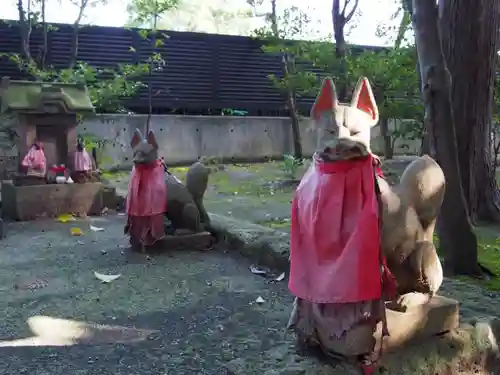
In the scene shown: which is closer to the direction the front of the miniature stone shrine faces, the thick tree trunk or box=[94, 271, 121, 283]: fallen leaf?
the fallen leaf

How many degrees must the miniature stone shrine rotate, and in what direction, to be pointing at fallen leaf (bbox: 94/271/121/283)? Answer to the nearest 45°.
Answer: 0° — it already faces it

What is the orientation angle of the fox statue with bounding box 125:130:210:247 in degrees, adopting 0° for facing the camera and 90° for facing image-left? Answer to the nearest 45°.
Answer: approximately 45°

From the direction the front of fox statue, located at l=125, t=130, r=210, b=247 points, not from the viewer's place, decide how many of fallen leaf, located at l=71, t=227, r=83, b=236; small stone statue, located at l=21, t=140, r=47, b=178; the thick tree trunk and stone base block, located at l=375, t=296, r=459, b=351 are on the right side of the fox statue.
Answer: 2

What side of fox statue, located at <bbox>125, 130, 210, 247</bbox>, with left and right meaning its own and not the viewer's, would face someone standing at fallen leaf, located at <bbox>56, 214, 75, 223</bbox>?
right

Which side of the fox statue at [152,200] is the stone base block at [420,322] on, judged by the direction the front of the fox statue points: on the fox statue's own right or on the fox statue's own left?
on the fox statue's own left

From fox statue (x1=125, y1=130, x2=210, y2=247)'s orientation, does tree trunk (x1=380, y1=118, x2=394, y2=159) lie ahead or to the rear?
to the rear

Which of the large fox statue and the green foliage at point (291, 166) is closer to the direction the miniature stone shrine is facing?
the large fox statue

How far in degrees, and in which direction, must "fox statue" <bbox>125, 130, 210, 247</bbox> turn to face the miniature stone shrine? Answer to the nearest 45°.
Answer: approximately 90° to its right

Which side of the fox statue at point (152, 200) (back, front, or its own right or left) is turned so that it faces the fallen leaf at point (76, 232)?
right

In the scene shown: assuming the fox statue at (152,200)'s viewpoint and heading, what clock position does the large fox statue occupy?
The large fox statue is roughly at 10 o'clock from the fox statue.

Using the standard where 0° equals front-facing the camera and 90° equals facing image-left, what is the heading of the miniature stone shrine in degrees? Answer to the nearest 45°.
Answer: approximately 0°
